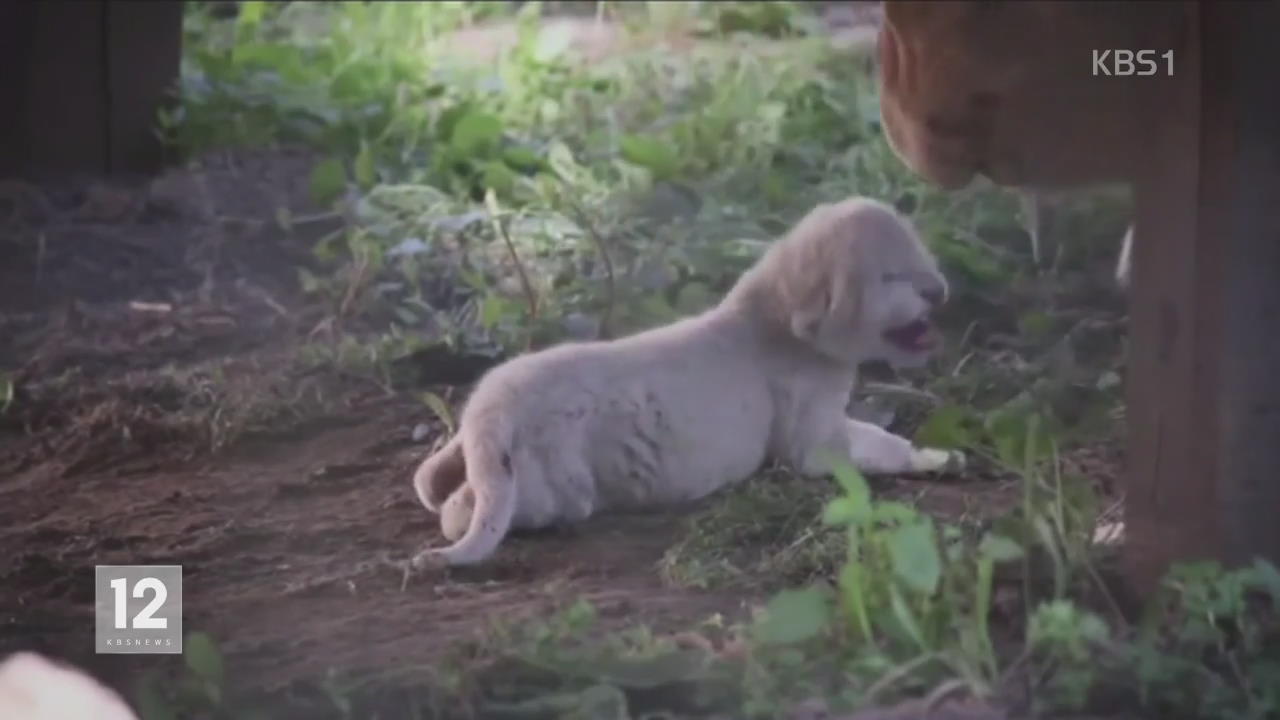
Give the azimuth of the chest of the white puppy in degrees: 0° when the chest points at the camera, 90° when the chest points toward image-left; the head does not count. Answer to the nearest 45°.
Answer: approximately 270°

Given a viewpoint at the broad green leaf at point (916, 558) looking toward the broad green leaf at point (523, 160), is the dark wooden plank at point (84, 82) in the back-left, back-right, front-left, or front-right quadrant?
front-left

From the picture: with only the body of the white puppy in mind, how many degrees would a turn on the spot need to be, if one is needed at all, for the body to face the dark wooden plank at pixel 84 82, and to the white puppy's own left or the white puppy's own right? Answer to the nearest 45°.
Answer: approximately 135° to the white puppy's own left

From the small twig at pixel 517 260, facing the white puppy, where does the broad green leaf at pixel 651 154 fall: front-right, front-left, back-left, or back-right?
back-left

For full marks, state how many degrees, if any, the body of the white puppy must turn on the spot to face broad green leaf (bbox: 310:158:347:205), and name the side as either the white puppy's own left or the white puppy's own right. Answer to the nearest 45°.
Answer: approximately 135° to the white puppy's own left
